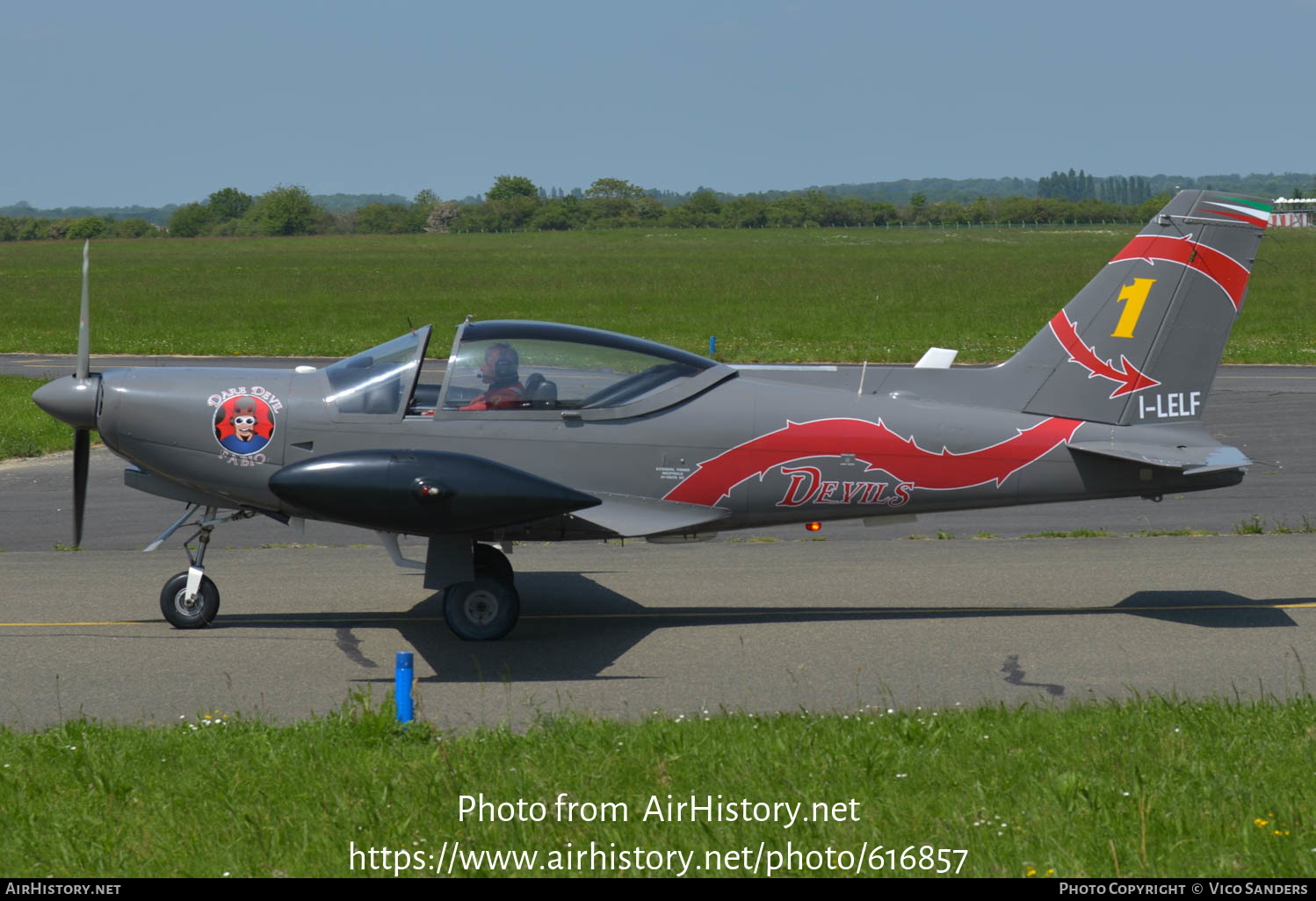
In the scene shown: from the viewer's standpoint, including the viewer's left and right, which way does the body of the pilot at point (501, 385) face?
facing to the left of the viewer

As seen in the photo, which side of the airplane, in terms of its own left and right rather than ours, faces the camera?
left

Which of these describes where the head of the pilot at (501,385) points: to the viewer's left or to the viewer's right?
to the viewer's left

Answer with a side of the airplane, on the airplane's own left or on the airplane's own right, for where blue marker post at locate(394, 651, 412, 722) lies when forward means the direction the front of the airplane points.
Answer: on the airplane's own left

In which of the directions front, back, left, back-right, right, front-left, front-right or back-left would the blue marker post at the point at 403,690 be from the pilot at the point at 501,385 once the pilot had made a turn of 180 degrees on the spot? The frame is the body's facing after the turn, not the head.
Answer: right
